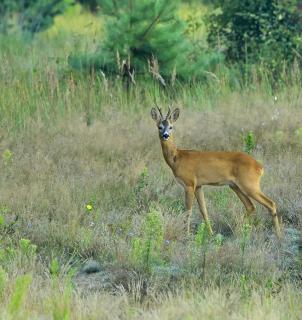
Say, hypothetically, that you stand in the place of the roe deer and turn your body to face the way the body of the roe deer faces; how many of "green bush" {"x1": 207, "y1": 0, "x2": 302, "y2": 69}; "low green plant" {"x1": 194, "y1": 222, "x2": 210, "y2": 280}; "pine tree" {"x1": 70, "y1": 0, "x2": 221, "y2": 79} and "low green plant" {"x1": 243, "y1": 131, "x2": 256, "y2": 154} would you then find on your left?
1

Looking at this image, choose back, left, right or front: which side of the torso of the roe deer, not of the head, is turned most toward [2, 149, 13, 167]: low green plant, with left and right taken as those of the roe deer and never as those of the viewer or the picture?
front

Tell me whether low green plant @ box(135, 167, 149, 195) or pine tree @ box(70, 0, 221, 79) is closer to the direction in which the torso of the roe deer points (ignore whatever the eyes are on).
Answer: the low green plant

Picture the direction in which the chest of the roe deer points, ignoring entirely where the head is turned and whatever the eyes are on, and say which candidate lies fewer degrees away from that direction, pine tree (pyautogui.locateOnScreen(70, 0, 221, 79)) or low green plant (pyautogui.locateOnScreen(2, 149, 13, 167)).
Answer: the low green plant

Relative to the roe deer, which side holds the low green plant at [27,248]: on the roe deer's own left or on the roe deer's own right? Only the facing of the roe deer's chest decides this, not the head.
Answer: on the roe deer's own left

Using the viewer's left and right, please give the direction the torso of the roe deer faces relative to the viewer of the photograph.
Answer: facing to the left of the viewer

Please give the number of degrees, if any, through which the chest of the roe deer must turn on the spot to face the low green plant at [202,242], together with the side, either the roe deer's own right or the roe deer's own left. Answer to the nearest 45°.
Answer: approximately 90° to the roe deer's own left
